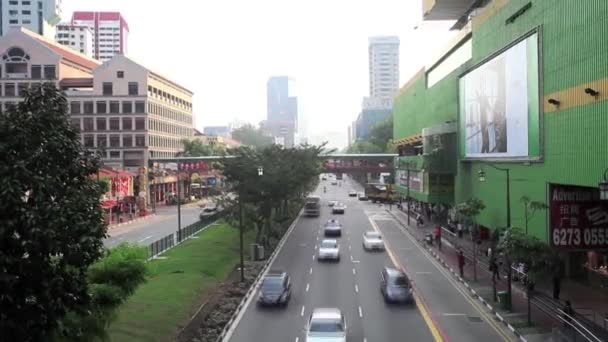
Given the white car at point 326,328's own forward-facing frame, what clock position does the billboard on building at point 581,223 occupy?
The billboard on building is roughly at 8 o'clock from the white car.

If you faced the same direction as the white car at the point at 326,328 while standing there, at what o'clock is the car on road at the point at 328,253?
The car on road is roughly at 6 o'clock from the white car.

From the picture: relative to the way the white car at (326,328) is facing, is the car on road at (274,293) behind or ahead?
behind

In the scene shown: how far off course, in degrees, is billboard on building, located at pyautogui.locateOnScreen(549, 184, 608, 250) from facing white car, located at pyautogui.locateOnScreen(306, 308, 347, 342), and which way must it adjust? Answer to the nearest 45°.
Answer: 0° — it already faces it

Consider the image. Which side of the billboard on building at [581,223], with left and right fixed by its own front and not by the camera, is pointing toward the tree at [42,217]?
front

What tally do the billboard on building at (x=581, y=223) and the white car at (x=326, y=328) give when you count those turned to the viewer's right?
0

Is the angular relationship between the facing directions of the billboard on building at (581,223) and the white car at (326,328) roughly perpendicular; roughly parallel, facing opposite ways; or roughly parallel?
roughly perpendicular

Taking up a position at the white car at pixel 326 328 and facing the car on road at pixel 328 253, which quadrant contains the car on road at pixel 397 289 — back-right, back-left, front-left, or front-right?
front-right

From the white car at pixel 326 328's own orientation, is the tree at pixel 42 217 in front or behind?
in front

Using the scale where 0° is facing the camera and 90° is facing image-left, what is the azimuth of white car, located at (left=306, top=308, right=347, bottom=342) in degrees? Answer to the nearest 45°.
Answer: approximately 0°

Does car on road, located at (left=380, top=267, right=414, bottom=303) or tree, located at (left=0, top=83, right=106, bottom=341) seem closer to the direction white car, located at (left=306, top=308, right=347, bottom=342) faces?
the tree

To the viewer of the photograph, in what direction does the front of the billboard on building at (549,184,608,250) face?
facing the viewer and to the left of the viewer

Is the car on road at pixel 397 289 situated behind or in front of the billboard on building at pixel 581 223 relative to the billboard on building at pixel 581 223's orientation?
in front
